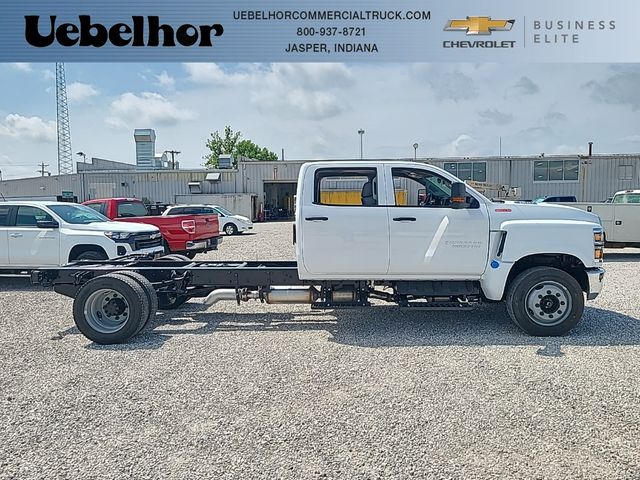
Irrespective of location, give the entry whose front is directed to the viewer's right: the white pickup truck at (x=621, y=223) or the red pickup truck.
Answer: the white pickup truck

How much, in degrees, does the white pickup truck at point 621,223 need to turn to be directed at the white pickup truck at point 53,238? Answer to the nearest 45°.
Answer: approximately 135° to its right

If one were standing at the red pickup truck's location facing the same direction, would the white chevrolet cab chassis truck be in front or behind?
behind

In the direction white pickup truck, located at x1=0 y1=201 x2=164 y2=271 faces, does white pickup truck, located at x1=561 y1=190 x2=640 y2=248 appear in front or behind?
in front

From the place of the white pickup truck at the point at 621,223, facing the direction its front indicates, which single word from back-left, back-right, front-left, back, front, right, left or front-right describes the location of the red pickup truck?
back-right

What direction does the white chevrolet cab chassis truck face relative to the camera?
to the viewer's right

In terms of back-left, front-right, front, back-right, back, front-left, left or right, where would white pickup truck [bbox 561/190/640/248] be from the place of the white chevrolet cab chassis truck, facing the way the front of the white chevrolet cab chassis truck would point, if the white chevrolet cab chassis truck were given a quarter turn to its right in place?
back-left

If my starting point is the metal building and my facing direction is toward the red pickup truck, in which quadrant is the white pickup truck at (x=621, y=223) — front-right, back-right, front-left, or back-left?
front-left

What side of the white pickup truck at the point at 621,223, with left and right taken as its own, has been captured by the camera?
right

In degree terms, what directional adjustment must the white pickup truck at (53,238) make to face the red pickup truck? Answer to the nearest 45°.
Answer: approximately 90° to its left

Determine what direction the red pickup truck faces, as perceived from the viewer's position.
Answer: facing away from the viewer and to the left of the viewer

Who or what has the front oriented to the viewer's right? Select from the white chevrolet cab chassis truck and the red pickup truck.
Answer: the white chevrolet cab chassis truck

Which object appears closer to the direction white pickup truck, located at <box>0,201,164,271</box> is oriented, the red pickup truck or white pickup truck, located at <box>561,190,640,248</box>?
the white pickup truck

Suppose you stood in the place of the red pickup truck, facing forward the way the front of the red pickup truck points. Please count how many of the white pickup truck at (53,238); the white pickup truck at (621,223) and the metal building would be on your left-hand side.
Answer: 1

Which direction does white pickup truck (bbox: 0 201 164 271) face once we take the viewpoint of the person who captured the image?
facing the viewer and to the right of the viewer

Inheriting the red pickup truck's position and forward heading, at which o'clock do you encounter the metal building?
The metal building is roughly at 2 o'clock from the red pickup truck.
